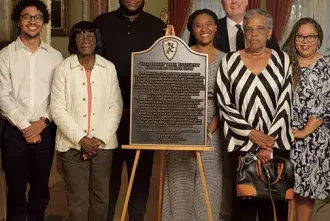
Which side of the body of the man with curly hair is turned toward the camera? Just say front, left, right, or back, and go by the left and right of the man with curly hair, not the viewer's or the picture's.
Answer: front

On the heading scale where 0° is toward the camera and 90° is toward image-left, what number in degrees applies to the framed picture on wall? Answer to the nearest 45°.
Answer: approximately 0°

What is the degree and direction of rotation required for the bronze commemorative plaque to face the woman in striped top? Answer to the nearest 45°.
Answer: approximately 90° to its left

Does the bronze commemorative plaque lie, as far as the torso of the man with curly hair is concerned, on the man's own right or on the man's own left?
on the man's own left

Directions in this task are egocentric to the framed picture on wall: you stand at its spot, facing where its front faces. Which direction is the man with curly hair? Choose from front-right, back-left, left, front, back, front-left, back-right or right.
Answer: front

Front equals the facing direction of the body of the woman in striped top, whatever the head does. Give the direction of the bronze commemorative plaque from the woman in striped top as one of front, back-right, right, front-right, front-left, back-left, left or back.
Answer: right

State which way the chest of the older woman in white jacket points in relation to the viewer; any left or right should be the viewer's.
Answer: facing the viewer

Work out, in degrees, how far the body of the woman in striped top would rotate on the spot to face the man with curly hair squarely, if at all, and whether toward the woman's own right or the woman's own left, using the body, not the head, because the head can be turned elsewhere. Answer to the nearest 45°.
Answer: approximately 90° to the woman's own right

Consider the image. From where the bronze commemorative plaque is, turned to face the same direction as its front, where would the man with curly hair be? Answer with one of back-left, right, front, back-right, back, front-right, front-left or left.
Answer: right

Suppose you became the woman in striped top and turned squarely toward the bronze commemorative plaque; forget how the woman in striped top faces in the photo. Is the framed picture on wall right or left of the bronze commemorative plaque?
right
